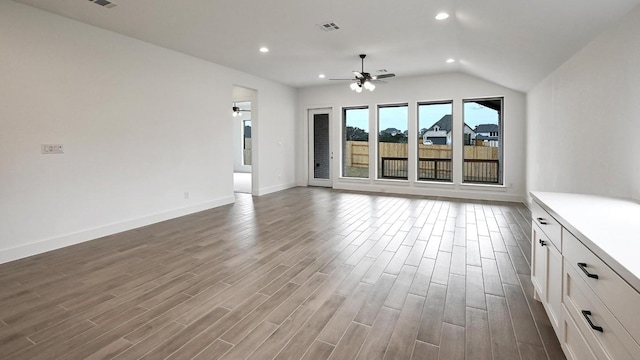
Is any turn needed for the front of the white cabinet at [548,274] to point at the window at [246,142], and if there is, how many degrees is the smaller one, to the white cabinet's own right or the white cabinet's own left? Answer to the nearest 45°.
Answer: approximately 45° to the white cabinet's own right

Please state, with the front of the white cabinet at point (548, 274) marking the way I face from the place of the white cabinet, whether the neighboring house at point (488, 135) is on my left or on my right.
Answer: on my right

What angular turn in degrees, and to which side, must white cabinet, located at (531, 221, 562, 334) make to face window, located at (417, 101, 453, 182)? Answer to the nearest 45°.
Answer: approximately 90° to its right

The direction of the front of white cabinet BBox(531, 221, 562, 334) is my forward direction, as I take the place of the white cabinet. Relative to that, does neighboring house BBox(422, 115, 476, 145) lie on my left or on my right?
on my right

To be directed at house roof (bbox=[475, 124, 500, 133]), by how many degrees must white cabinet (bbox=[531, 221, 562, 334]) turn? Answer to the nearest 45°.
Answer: approximately 90° to its right

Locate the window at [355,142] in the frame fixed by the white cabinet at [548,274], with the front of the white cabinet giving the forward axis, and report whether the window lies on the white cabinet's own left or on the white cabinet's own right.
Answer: on the white cabinet's own right

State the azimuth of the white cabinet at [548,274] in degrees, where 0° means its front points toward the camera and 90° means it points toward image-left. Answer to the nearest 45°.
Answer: approximately 90°
